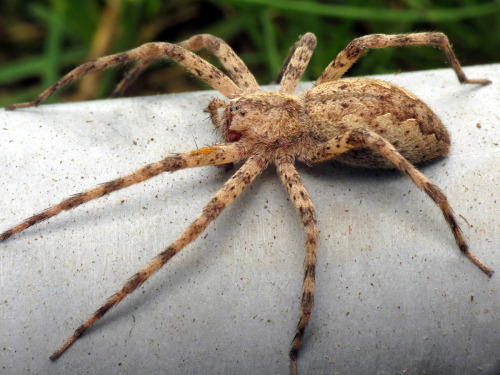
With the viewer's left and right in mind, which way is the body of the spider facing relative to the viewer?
facing to the left of the viewer

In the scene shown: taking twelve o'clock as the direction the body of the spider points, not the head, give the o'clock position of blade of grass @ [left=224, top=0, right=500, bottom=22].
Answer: The blade of grass is roughly at 4 o'clock from the spider.
